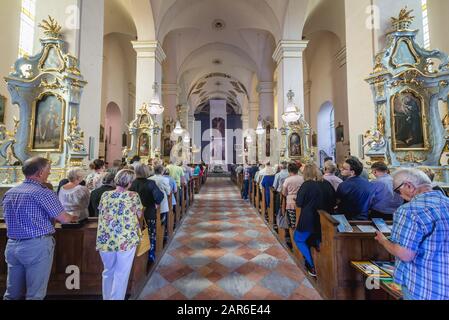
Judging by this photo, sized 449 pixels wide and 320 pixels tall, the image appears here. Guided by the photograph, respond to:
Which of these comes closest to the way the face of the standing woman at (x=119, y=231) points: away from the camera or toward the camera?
away from the camera

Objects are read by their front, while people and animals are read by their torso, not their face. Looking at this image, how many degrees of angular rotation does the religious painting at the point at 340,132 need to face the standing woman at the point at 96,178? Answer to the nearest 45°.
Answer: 0° — it already faces them

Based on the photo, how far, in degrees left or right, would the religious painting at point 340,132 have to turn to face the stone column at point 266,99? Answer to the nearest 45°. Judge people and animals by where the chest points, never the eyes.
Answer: approximately 90° to its right

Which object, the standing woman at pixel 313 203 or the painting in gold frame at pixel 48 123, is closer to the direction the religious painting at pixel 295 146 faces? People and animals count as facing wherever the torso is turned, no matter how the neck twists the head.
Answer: the standing woman

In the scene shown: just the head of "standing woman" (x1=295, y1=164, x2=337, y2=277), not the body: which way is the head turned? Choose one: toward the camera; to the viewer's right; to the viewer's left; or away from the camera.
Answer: away from the camera

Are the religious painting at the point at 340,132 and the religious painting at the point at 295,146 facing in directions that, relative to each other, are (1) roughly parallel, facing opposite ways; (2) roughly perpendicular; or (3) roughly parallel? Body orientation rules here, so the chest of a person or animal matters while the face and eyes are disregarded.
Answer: roughly perpendicular

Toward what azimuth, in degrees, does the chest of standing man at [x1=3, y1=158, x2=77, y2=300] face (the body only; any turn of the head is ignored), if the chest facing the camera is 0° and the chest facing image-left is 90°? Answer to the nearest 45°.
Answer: approximately 225°

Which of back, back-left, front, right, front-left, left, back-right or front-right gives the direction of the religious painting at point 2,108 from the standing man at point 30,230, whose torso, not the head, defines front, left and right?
front-left
